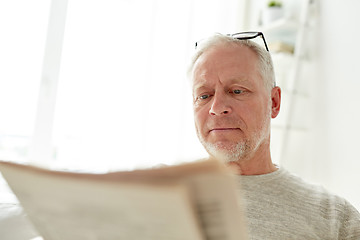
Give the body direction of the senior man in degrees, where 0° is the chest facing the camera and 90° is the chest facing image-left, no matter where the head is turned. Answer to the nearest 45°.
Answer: approximately 45°

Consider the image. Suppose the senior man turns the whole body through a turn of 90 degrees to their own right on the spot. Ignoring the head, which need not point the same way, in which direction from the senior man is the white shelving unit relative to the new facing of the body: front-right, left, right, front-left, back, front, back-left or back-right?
front-right
